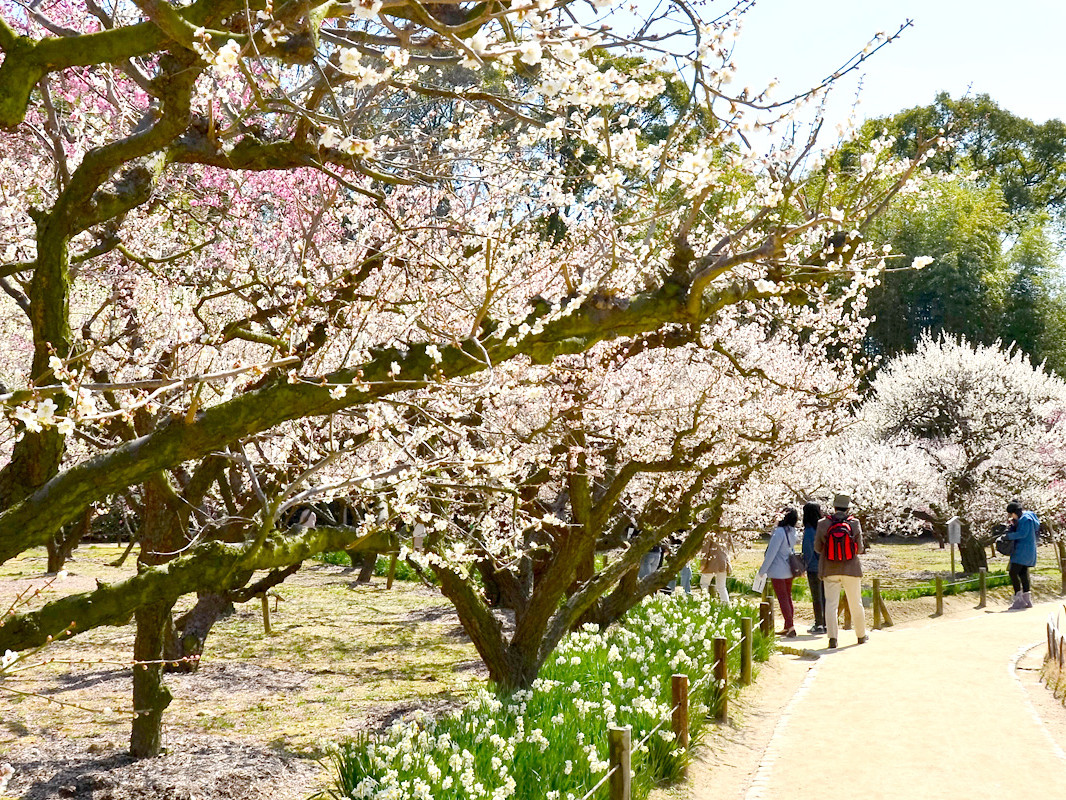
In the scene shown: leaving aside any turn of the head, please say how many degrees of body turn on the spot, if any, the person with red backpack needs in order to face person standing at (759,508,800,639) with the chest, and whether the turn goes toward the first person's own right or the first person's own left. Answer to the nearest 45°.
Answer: approximately 45° to the first person's own left

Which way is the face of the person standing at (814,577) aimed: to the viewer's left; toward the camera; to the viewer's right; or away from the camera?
away from the camera

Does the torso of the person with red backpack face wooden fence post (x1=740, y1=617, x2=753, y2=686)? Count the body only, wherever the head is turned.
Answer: no

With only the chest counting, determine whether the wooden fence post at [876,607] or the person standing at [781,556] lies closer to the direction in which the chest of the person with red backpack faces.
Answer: the wooden fence post

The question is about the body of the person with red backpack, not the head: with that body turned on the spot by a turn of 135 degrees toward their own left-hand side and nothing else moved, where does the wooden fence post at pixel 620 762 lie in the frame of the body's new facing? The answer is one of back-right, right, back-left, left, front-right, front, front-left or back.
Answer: front-left

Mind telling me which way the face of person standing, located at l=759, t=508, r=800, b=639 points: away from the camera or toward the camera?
away from the camera

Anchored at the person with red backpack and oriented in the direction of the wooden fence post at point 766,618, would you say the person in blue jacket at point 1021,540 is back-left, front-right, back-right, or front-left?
back-right

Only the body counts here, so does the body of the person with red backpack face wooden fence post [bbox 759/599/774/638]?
no

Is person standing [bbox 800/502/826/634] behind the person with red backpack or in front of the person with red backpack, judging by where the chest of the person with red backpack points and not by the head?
in front

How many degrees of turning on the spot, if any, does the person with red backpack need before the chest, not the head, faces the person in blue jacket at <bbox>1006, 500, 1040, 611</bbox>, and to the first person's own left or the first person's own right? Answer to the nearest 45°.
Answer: approximately 45° to the first person's own right

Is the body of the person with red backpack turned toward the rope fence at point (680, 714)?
no

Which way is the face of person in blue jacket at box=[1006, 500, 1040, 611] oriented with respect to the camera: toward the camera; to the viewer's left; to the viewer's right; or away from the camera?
to the viewer's left

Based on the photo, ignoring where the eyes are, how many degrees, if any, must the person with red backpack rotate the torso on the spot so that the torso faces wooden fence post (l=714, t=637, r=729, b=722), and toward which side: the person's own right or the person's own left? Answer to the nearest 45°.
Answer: approximately 180°

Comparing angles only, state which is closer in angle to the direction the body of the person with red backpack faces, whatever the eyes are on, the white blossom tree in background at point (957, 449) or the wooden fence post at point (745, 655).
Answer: the white blossom tree in background

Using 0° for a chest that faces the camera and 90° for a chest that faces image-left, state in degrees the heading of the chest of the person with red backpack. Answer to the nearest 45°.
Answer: approximately 180°

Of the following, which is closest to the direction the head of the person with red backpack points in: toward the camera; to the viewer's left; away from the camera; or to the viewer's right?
away from the camera
